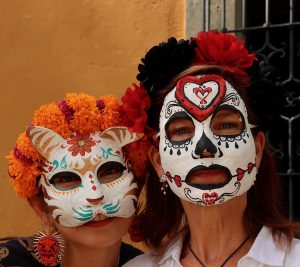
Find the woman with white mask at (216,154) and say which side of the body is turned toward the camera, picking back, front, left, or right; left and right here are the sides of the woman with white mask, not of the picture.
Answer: front

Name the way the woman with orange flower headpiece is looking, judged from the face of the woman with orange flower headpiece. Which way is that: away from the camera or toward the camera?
toward the camera

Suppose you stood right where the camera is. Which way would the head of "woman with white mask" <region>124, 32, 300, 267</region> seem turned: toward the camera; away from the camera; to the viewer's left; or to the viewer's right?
toward the camera

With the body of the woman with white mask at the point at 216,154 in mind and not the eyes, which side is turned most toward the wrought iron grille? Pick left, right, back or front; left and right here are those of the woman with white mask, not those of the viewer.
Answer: back
